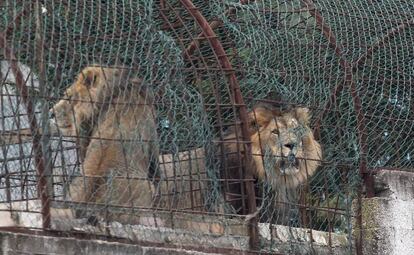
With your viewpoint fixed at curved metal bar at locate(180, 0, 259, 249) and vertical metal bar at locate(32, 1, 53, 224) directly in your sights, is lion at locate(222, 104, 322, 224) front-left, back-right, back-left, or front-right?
back-right

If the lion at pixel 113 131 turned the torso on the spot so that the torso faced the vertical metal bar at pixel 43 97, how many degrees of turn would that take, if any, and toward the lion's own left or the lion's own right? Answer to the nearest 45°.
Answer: approximately 45° to the lion's own left

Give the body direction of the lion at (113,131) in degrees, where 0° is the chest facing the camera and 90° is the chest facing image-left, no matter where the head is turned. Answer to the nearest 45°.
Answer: approximately 90°

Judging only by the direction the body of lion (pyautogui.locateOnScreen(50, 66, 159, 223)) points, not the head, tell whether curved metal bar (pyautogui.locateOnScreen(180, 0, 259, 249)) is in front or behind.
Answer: behind

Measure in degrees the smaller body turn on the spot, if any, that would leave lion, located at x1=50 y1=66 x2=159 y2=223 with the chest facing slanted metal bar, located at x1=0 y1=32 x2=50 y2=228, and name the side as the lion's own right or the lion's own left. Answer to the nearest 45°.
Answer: approximately 45° to the lion's own left

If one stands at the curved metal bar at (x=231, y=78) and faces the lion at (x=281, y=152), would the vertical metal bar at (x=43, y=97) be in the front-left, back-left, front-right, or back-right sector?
back-left

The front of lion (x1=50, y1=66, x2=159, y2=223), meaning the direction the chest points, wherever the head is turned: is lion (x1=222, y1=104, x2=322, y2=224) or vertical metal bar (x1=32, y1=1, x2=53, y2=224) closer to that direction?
the vertical metal bar
